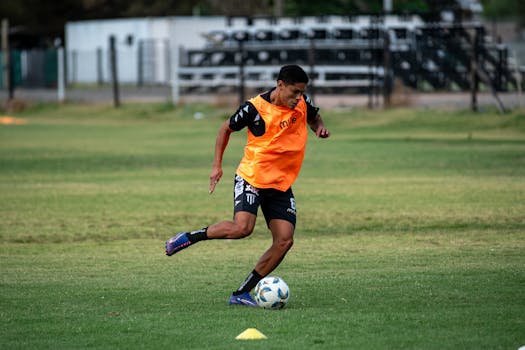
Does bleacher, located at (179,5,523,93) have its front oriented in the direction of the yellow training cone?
yes

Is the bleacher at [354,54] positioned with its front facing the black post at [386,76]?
yes

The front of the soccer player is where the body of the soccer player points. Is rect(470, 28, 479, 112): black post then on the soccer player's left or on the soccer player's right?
on the soccer player's left

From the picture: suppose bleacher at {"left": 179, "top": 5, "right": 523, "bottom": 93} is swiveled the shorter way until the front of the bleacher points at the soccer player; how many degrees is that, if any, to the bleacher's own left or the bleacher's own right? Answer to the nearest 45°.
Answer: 0° — it already faces them

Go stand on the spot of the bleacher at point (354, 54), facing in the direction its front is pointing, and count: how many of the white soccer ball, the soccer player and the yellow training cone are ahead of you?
3

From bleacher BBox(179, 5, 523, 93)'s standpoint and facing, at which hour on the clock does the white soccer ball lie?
The white soccer ball is roughly at 12 o'clock from the bleacher.

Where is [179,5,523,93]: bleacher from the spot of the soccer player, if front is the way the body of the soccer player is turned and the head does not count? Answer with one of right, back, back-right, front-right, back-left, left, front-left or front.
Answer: back-left

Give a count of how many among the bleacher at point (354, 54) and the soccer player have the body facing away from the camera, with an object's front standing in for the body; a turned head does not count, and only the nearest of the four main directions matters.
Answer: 0
